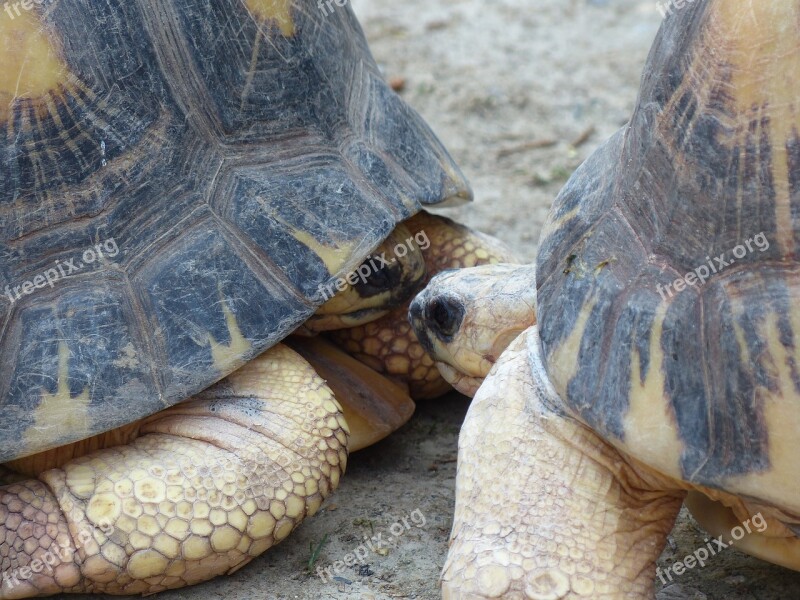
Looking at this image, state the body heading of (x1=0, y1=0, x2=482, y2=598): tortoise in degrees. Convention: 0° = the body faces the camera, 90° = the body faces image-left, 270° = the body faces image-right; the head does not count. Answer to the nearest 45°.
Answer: approximately 270°
